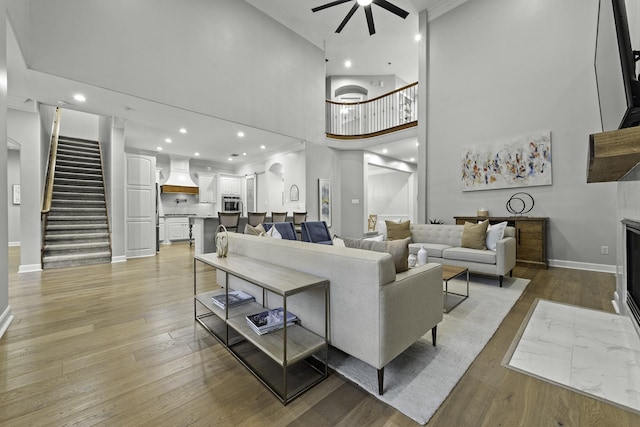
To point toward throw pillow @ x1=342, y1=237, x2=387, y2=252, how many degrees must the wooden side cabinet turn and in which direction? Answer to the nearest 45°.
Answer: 0° — it already faces it

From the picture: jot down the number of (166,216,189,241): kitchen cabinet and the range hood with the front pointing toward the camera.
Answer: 2

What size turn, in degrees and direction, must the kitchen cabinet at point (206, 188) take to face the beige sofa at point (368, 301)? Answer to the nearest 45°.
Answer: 0° — it already faces it

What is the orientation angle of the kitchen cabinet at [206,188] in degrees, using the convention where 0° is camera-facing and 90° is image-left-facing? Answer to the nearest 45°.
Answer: approximately 0°

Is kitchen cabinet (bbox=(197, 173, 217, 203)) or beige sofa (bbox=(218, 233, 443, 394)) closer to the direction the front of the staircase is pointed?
the beige sofa

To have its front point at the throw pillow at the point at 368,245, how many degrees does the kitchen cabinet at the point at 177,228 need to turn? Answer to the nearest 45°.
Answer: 0° — it already faces it

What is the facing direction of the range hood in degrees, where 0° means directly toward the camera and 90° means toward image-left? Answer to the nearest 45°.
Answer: approximately 0°
